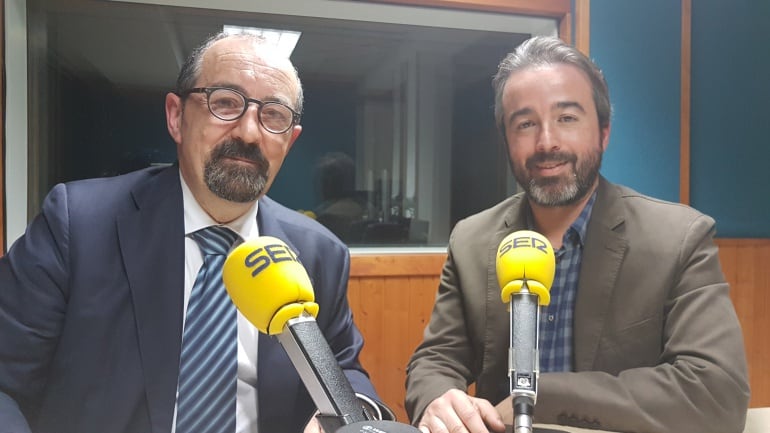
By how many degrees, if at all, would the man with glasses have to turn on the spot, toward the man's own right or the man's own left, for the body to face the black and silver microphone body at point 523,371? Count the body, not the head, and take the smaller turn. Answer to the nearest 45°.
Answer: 0° — they already face it

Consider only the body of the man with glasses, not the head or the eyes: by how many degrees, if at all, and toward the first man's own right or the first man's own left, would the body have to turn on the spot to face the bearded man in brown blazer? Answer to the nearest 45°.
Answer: approximately 45° to the first man's own left

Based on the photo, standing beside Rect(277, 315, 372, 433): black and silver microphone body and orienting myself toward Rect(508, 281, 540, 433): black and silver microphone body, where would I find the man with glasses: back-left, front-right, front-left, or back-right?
back-left

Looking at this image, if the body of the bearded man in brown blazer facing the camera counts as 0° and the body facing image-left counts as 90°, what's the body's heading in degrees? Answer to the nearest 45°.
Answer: approximately 45°
